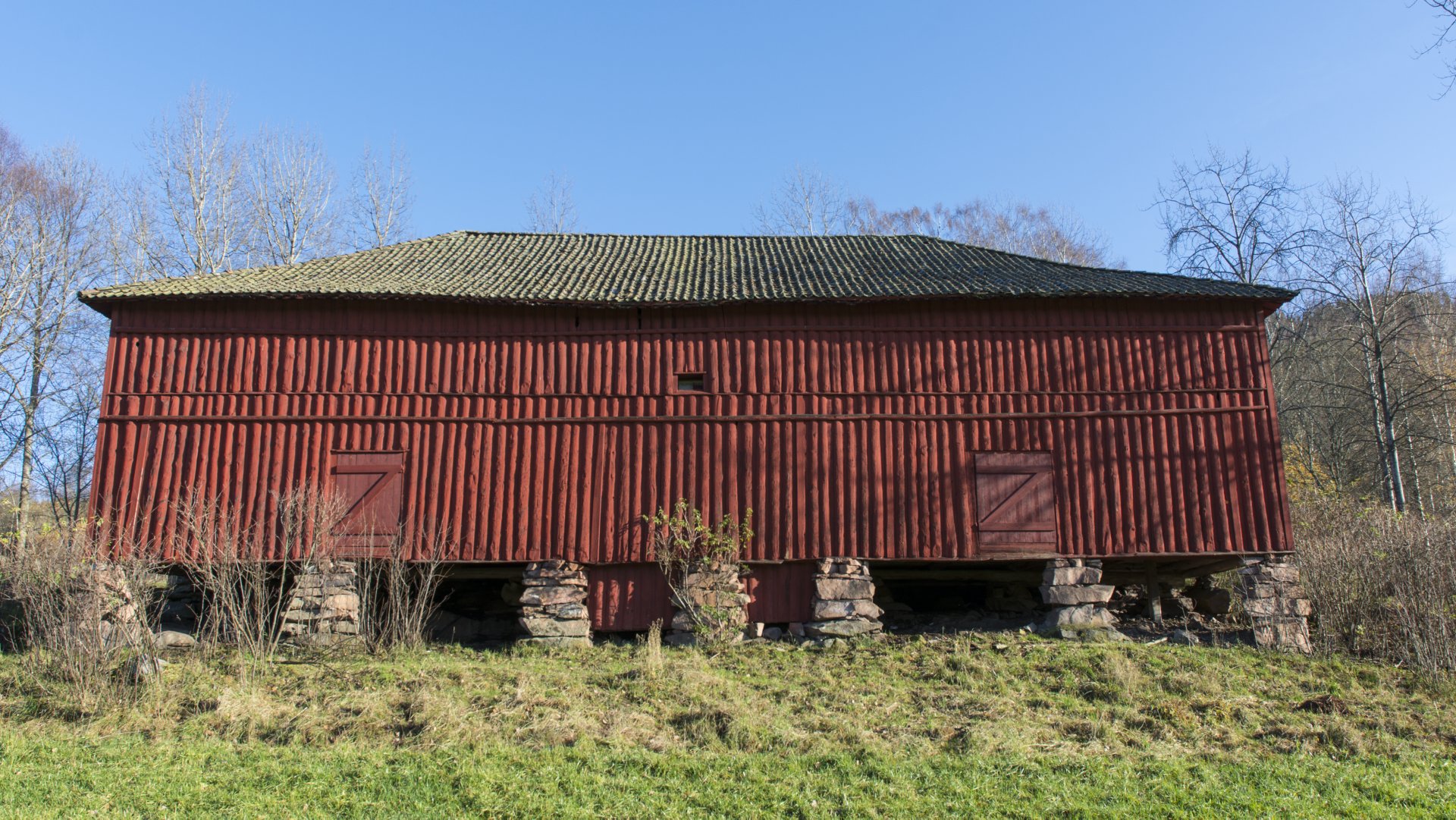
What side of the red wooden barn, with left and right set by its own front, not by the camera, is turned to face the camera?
front

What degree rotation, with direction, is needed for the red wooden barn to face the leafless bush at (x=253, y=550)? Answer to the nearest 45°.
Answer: approximately 90° to its right

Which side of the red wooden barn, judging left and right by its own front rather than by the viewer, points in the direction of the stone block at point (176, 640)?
right

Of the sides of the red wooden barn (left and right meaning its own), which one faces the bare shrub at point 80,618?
right

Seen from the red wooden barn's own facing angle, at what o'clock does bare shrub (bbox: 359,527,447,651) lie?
The bare shrub is roughly at 3 o'clock from the red wooden barn.
